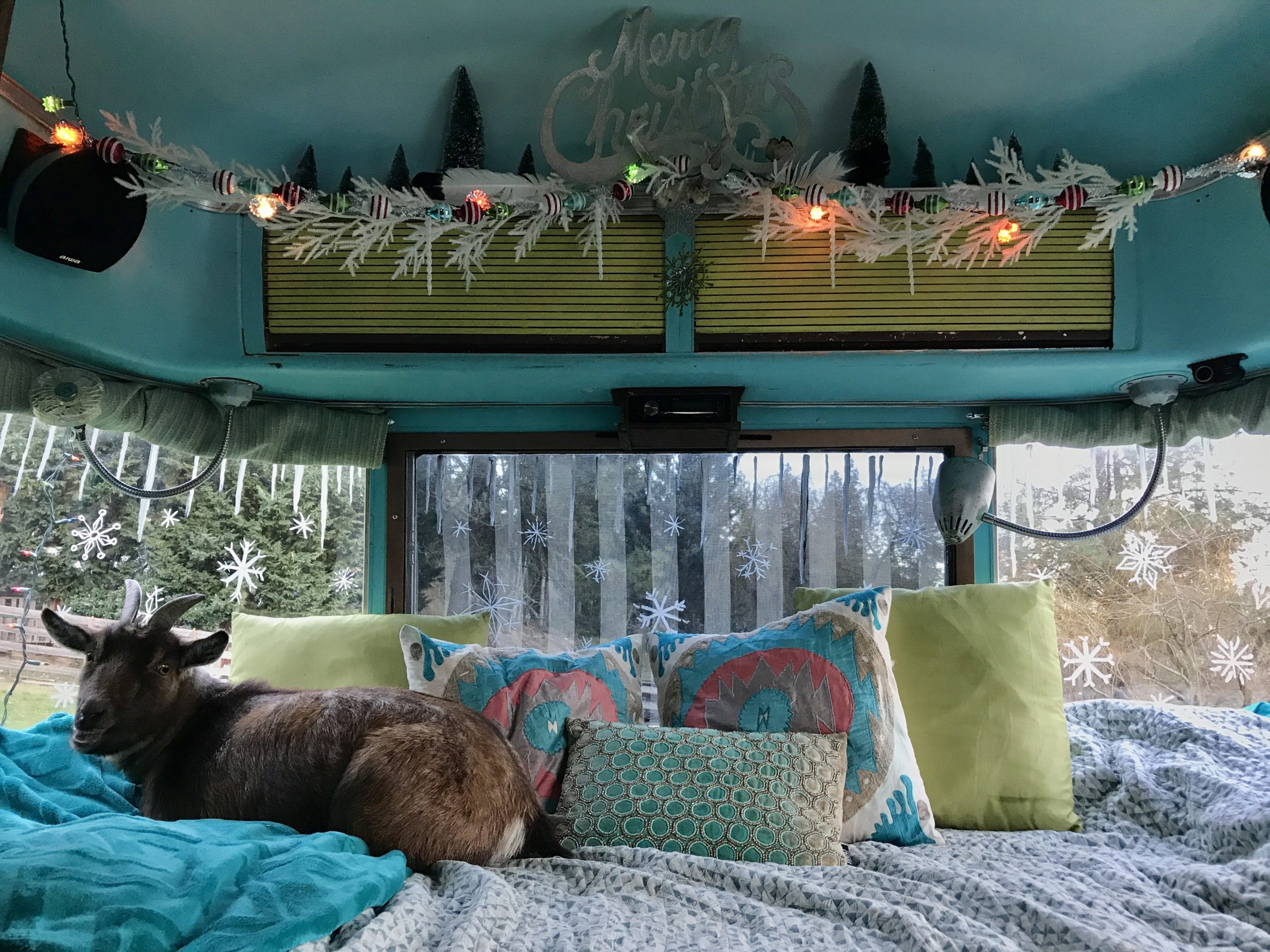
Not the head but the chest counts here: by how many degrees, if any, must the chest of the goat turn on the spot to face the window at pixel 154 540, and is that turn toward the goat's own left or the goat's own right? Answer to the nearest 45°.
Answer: approximately 90° to the goat's own right

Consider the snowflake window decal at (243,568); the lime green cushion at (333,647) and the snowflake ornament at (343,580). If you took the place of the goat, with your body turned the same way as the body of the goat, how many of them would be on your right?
3

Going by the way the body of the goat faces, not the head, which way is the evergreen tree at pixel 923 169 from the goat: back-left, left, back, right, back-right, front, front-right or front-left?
back

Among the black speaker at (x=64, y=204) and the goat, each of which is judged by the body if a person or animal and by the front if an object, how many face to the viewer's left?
1

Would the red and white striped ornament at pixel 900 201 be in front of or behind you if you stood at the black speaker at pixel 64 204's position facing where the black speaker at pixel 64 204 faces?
in front

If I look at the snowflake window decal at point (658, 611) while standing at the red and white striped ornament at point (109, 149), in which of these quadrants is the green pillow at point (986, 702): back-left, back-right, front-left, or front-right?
front-right

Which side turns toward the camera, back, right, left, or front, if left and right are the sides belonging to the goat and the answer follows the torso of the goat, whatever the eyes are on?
left

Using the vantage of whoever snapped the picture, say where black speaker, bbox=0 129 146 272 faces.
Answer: facing the viewer and to the right of the viewer

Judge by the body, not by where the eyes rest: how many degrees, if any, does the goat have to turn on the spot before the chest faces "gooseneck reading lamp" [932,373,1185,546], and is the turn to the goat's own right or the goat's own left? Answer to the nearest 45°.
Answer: approximately 180°

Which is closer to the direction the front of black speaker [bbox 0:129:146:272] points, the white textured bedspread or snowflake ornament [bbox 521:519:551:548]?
the white textured bedspread

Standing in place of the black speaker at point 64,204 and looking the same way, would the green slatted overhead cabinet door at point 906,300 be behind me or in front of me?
in front

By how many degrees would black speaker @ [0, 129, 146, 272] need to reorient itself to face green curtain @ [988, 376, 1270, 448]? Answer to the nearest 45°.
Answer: approximately 45° to its left
